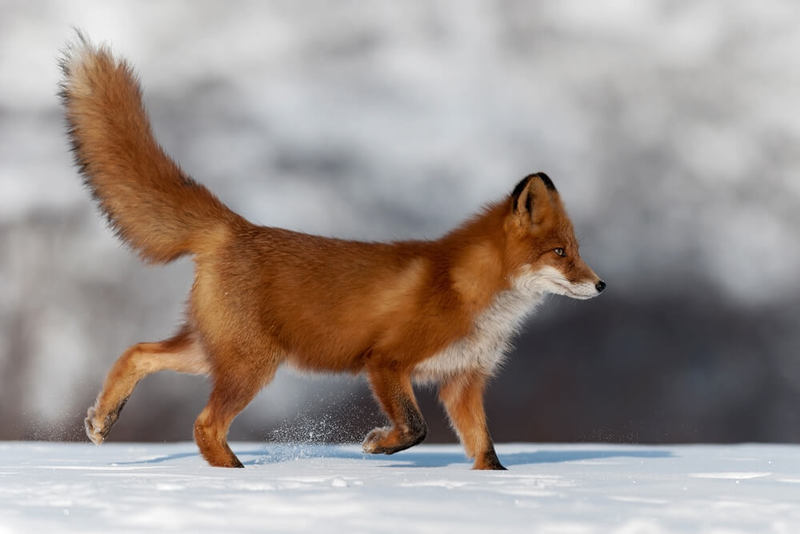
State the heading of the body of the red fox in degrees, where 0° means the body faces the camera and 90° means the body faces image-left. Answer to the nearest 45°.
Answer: approximately 270°
